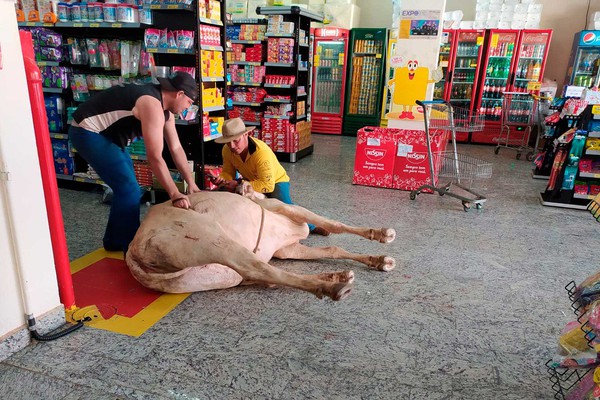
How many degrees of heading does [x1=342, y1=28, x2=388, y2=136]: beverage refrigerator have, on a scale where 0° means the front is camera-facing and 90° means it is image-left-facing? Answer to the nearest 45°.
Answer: approximately 0°

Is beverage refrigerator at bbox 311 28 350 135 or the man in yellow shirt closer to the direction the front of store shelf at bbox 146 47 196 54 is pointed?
the man in yellow shirt

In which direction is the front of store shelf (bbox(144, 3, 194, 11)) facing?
toward the camera

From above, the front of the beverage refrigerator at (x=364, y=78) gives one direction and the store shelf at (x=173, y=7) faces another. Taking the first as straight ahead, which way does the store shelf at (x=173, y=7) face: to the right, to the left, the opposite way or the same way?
the same way

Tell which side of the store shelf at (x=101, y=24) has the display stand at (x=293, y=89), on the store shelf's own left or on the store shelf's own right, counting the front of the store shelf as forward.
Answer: on the store shelf's own left

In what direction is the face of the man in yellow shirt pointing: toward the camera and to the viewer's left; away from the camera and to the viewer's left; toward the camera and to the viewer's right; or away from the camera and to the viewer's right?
toward the camera and to the viewer's left

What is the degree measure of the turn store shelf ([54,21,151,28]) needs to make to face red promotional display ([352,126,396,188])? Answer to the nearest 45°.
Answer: approximately 90° to its left

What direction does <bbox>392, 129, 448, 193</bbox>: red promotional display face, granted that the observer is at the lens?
facing the viewer

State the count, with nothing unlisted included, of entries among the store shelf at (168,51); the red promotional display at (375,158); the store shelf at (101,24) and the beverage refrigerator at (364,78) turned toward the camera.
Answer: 4

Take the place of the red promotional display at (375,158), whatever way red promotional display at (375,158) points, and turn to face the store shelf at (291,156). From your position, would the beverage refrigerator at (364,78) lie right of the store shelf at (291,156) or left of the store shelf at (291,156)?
right

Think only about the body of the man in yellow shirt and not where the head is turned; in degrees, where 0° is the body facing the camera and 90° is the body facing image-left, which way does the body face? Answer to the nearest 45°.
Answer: approximately 45°

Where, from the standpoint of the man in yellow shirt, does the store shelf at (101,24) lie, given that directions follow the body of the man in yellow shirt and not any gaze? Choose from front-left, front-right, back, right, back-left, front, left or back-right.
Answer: right

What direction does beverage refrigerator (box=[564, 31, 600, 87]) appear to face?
toward the camera

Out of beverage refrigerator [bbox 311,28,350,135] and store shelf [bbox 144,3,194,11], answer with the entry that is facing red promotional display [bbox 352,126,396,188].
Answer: the beverage refrigerator

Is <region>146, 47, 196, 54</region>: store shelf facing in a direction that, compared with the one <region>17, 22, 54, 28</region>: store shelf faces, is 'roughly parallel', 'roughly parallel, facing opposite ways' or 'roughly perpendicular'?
roughly parallel

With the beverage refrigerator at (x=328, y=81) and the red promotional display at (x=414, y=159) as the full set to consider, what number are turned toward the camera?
2

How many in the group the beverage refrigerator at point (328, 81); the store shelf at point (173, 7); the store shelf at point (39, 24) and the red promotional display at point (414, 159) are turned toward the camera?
4

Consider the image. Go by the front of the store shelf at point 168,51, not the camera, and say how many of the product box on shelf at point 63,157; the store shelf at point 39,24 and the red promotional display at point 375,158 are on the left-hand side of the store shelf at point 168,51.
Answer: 1

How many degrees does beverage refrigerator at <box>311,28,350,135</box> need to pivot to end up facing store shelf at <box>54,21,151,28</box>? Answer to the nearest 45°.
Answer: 0° — it already faces it

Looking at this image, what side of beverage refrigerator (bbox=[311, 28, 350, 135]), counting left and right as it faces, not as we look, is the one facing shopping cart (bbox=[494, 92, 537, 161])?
left
